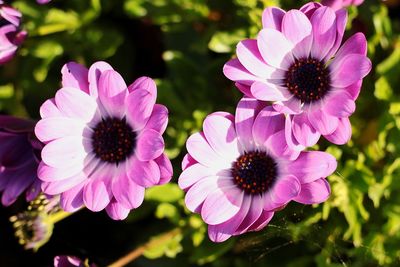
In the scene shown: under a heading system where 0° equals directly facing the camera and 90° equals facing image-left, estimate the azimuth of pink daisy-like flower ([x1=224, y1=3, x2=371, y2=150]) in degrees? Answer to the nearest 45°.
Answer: approximately 0°

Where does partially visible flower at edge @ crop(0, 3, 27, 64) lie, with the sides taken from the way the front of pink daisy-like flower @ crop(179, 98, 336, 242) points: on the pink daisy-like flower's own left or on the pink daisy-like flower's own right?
on the pink daisy-like flower's own right

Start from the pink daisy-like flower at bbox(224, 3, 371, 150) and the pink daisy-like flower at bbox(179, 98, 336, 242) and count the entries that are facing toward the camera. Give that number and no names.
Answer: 2

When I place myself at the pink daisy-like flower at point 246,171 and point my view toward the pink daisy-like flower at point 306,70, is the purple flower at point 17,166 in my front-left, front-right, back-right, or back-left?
back-left

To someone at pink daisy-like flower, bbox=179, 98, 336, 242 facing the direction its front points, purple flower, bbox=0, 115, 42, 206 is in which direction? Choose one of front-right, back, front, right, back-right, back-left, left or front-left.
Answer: right

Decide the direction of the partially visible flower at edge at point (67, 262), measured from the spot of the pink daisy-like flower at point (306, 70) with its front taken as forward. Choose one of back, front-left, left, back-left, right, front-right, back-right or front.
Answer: front-right

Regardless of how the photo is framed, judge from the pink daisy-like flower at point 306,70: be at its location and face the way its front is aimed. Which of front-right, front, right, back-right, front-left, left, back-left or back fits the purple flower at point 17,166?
right

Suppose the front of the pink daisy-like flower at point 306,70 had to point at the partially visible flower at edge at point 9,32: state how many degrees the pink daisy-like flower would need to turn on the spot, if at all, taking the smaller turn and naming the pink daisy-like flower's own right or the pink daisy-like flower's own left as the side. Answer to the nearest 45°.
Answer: approximately 90° to the pink daisy-like flower's own right
